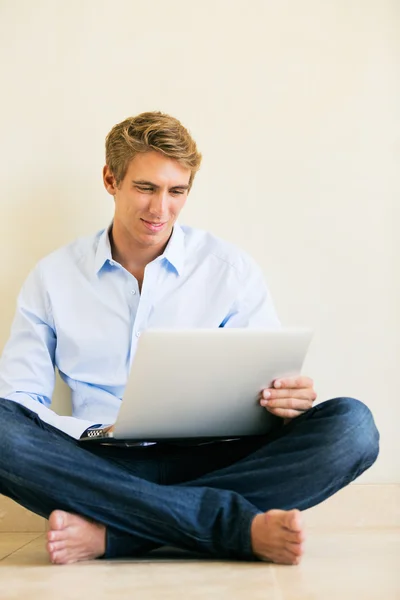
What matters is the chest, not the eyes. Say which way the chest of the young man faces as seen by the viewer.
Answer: toward the camera
